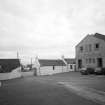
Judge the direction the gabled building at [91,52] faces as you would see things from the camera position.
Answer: facing the viewer

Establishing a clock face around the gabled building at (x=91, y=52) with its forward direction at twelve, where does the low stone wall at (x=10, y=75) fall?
The low stone wall is roughly at 2 o'clock from the gabled building.
